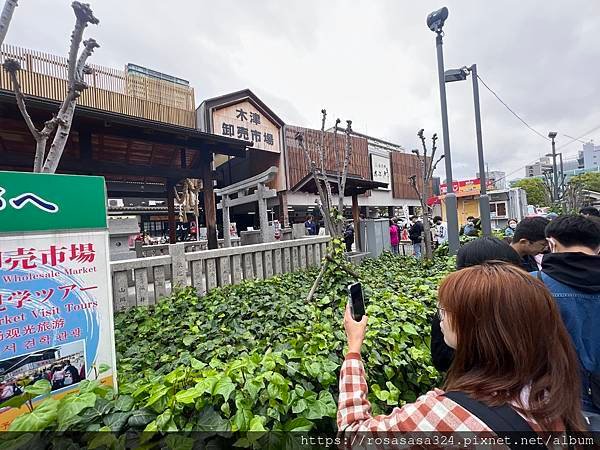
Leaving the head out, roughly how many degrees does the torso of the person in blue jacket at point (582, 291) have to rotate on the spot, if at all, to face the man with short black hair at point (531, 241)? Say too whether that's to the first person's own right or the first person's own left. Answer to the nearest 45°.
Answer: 0° — they already face them

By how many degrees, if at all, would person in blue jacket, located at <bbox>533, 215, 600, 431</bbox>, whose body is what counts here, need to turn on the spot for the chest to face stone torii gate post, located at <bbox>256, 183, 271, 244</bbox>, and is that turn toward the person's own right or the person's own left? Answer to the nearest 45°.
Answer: approximately 45° to the person's own left

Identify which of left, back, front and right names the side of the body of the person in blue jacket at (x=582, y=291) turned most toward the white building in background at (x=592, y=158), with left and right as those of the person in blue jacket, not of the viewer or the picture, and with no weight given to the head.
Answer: front

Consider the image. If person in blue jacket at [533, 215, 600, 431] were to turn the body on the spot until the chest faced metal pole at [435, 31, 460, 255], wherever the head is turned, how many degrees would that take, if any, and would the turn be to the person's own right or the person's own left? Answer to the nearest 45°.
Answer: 0° — they already face it

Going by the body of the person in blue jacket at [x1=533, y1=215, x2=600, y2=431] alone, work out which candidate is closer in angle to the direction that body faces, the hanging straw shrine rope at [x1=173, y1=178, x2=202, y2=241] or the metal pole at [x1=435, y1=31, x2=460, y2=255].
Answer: the metal pole

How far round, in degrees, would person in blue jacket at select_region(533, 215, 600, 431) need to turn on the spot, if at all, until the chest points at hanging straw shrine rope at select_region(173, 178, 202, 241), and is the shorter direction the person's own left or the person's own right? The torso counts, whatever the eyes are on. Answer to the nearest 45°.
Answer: approximately 45° to the person's own left

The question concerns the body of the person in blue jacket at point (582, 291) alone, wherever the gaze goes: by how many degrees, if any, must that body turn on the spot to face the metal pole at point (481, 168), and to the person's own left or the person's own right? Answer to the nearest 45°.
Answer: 0° — they already face it

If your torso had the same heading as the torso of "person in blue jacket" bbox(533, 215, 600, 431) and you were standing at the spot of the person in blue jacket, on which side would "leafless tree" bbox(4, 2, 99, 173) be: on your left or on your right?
on your left

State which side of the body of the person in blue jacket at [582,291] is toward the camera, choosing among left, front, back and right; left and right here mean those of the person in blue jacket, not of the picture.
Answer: back

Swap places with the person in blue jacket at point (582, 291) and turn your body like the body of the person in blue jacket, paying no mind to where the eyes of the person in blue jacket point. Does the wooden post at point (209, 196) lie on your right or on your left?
on your left

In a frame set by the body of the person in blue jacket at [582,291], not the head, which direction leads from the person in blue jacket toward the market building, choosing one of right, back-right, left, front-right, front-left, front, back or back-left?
front-left

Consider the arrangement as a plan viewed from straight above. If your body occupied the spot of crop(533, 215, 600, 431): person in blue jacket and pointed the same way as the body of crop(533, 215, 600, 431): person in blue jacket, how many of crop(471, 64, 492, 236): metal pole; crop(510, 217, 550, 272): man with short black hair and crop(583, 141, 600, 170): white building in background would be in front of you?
3

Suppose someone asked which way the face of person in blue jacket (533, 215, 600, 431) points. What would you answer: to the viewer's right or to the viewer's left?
to the viewer's left
